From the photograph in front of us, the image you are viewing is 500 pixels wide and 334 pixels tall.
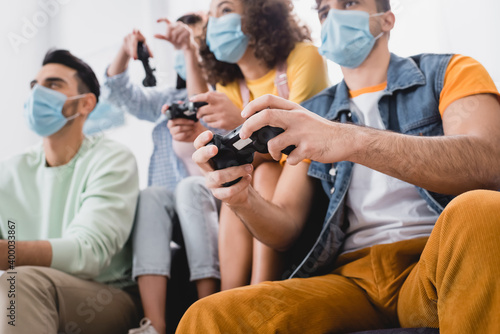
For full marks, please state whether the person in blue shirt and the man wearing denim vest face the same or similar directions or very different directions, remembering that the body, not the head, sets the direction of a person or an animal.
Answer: same or similar directions

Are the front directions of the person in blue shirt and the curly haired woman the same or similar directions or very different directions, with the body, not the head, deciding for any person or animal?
same or similar directions

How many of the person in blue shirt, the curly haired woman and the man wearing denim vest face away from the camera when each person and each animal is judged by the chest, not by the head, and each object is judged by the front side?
0

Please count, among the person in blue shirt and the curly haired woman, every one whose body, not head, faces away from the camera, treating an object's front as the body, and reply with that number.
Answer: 0

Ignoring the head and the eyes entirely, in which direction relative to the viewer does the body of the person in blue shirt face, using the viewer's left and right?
facing the viewer and to the left of the viewer

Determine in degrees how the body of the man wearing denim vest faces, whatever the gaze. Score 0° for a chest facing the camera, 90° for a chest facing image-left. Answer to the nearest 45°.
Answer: approximately 45°

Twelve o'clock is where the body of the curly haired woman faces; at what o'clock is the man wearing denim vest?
The man wearing denim vest is roughly at 10 o'clock from the curly haired woman.

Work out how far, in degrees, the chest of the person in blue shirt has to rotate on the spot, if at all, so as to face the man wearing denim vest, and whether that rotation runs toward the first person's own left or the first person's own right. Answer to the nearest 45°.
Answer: approximately 90° to the first person's own left
